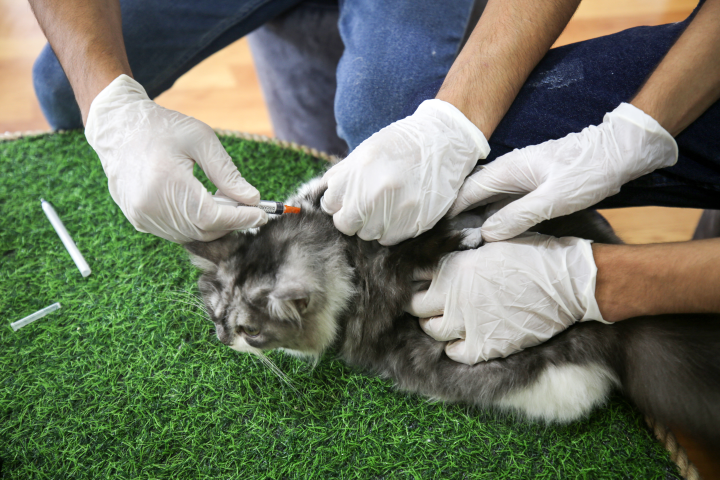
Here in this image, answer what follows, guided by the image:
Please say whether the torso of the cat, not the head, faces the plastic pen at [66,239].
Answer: yes

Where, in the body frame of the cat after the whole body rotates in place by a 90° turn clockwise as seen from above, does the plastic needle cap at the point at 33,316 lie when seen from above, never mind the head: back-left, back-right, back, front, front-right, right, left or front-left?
left

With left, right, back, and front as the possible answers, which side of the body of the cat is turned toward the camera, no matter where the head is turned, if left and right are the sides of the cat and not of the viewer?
left
